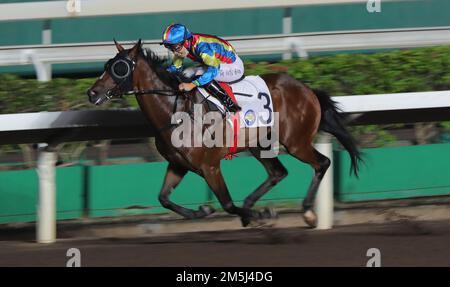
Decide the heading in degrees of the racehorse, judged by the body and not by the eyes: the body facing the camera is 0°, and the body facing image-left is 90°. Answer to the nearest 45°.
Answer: approximately 90°
